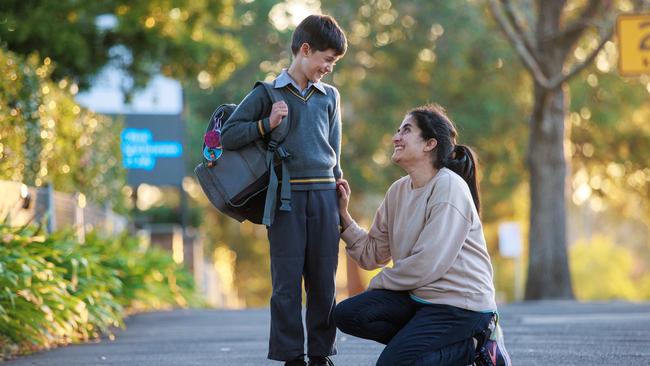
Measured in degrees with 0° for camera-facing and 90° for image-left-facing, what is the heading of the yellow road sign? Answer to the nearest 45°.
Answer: approximately 0°

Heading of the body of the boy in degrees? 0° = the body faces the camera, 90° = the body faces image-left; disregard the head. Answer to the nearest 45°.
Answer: approximately 315°

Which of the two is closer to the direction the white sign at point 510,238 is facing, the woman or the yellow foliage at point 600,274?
the woman

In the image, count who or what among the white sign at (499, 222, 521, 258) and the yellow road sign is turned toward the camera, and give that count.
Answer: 2

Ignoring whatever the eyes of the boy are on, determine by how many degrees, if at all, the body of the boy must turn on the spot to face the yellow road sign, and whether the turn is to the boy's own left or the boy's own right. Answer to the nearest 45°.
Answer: approximately 90° to the boy's own left

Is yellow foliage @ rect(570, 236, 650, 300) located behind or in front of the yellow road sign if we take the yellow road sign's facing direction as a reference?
behind

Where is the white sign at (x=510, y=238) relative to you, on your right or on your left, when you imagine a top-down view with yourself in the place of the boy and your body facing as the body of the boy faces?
on your left
